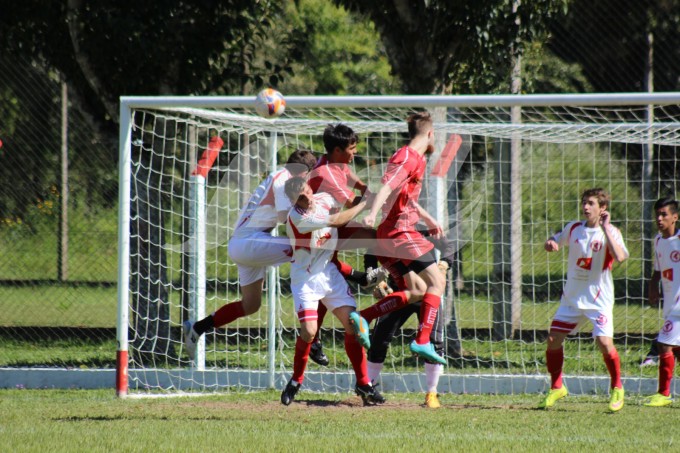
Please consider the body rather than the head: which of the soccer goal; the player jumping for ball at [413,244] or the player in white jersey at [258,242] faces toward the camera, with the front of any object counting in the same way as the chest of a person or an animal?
the soccer goal

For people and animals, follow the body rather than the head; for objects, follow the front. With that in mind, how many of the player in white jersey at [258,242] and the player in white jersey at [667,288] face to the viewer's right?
1

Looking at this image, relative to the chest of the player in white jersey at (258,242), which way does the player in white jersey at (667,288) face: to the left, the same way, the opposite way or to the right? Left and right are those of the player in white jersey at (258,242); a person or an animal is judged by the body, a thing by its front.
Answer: the opposite way

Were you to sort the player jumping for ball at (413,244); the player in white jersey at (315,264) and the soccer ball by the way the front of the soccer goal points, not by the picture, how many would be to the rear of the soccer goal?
0

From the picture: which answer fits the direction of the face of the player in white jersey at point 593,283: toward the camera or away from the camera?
toward the camera

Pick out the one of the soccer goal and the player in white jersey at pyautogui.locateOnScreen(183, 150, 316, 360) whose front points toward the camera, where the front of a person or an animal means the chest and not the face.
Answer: the soccer goal

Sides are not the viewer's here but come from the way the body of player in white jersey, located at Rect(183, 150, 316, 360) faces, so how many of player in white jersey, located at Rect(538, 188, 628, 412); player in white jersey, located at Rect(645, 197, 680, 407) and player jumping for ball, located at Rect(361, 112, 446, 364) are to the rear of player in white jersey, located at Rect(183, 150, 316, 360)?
0

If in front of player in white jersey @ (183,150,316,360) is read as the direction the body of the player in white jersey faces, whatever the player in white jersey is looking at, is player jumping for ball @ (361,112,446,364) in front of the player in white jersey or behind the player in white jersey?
in front

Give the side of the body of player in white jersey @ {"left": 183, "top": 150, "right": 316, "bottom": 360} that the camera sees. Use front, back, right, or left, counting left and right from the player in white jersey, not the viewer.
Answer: right

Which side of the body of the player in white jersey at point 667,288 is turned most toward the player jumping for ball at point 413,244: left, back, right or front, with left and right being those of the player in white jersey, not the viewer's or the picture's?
front

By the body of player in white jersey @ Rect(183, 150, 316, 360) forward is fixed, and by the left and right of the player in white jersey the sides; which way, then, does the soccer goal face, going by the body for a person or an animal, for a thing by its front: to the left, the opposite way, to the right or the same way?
to the right

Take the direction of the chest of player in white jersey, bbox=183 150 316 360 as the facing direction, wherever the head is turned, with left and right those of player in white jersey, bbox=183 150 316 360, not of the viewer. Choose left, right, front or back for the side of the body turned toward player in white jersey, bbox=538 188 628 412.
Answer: front

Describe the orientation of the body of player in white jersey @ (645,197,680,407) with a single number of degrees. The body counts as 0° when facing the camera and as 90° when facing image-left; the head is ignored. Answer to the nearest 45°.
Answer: approximately 45°

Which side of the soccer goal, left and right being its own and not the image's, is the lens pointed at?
front
